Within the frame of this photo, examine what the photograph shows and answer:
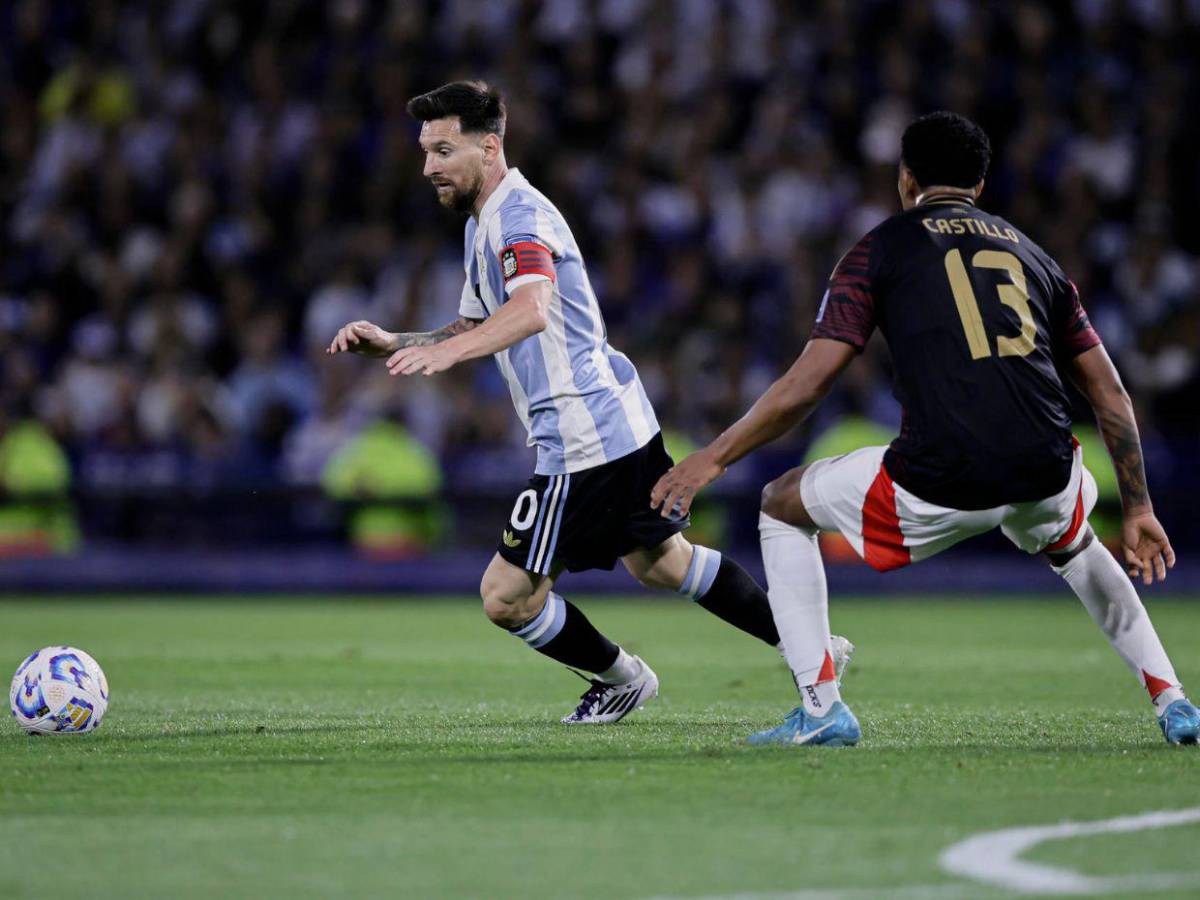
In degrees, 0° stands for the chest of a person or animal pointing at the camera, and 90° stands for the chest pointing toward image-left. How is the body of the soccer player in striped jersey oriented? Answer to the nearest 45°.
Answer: approximately 90°

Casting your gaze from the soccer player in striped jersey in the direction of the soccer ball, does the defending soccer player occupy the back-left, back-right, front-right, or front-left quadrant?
back-left

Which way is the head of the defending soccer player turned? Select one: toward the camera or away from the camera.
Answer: away from the camera

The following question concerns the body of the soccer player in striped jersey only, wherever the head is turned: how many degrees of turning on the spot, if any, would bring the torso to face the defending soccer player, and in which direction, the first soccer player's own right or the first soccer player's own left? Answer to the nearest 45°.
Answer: approximately 135° to the first soccer player's own left

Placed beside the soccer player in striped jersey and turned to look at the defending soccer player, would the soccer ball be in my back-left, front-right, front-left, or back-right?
back-right

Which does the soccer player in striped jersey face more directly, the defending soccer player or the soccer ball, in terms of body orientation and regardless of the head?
the soccer ball

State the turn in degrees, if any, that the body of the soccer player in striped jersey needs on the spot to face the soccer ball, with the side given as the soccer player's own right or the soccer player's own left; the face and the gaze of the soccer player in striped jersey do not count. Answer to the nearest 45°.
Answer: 0° — they already face it
